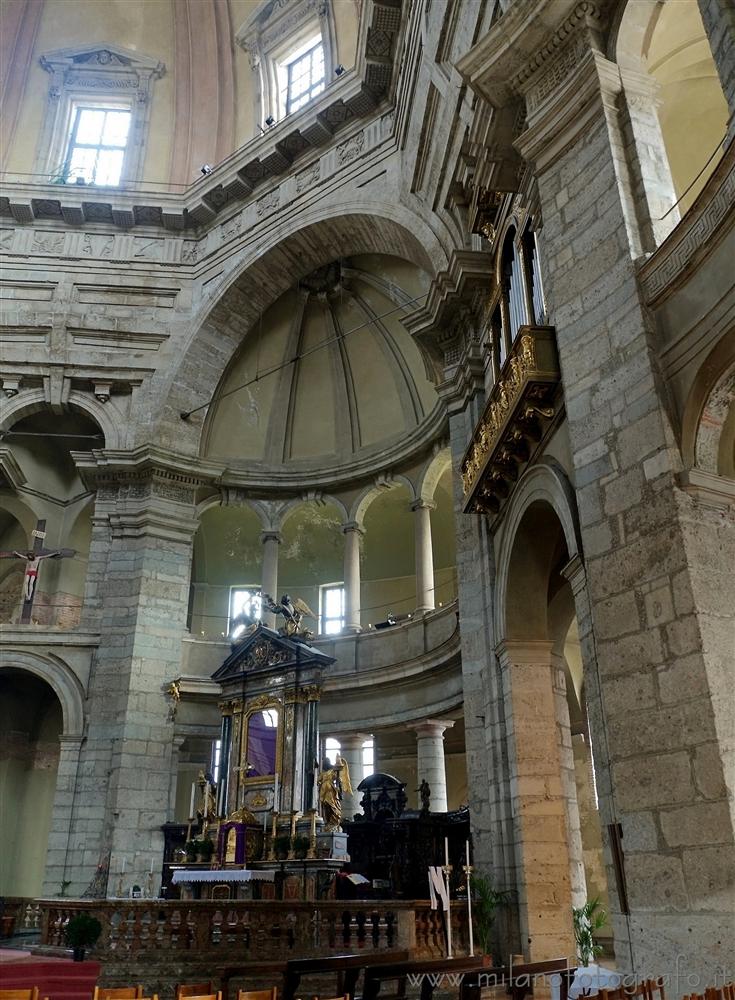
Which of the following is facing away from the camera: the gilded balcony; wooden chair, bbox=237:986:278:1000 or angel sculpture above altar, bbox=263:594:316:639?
the wooden chair

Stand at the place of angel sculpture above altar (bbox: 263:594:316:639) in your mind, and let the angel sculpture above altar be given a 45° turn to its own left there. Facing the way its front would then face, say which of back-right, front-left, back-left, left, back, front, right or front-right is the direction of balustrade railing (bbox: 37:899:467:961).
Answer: front

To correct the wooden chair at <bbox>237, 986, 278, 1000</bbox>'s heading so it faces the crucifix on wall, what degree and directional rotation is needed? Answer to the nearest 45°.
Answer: approximately 45° to its left

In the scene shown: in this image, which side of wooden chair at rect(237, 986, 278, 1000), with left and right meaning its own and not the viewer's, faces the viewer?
back

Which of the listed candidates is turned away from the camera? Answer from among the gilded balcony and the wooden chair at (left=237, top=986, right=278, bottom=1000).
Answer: the wooden chair

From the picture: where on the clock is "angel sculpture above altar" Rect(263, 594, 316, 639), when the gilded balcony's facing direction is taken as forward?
The angel sculpture above altar is roughly at 2 o'clock from the gilded balcony.

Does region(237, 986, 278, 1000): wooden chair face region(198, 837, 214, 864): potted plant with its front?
yes

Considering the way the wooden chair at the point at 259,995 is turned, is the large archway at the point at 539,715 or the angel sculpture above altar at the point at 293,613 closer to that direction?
the angel sculpture above altar

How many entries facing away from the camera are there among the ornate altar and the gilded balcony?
0

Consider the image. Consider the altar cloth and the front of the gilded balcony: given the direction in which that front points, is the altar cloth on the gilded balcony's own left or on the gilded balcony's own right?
on the gilded balcony's own right

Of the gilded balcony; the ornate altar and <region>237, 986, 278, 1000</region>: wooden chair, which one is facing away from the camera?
the wooden chair

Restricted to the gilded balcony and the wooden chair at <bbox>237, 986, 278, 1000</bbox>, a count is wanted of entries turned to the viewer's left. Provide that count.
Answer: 1

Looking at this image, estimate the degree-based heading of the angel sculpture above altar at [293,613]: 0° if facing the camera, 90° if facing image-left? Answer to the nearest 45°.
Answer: approximately 45°

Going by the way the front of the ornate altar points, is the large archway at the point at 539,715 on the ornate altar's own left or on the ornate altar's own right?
on the ornate altar's own left

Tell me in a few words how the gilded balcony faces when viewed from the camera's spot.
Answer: facing to the left of the viewer

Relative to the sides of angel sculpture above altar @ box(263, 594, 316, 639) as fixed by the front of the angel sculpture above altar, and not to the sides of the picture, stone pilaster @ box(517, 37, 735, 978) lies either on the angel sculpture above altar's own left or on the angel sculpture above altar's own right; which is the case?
on the angel sculpture above altar's own left
